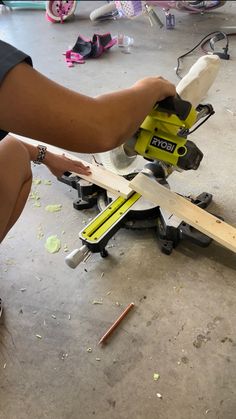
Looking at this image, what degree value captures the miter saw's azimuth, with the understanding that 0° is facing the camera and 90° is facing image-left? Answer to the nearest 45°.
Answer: approximately 45°
